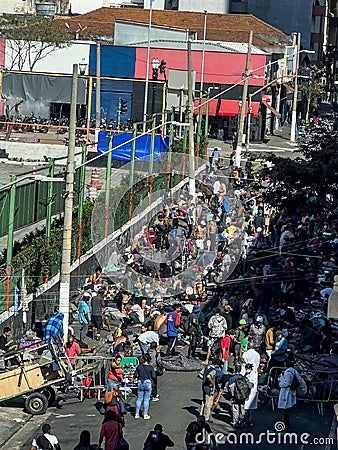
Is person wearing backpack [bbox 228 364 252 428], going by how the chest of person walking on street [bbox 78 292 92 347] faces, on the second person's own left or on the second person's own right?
on the second person's own right

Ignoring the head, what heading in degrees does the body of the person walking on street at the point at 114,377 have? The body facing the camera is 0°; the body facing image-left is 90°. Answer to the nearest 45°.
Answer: approximately 315°

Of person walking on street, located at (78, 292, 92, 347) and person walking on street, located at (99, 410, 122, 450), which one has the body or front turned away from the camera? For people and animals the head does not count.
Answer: person walking on street, located at (99, 410, 122, 450)

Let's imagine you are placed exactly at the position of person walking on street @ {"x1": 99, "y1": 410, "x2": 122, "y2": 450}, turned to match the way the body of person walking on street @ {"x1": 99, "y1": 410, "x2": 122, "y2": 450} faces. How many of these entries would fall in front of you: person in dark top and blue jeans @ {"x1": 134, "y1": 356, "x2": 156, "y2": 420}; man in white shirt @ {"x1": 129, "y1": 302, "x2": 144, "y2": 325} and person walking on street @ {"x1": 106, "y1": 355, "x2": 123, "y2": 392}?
3

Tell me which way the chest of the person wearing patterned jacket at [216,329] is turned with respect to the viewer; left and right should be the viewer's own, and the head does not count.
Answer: facing away from the viewer

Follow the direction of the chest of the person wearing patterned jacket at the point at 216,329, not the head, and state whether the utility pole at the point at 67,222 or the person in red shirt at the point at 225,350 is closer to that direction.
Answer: the utility pole

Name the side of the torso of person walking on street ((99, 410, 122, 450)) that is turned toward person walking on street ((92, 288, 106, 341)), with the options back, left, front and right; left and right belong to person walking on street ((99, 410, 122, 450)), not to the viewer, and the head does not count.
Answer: front

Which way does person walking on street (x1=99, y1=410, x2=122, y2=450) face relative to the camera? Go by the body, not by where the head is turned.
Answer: away from the camera

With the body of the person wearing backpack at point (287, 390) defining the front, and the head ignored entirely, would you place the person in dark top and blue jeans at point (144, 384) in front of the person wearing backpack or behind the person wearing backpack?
in front
